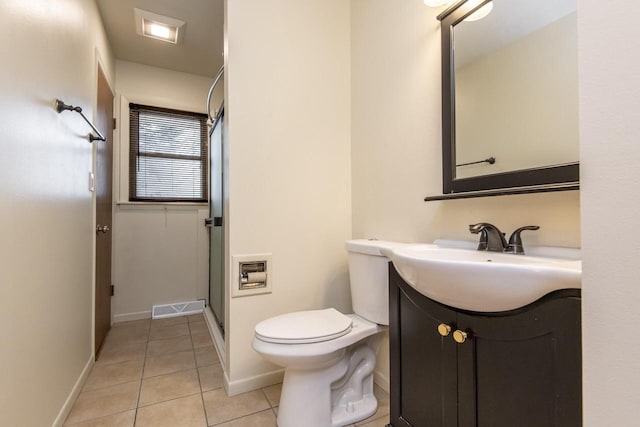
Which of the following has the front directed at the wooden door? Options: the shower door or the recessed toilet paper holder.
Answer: the shower door

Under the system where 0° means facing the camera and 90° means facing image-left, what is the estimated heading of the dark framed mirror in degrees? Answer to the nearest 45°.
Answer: approximately 45°

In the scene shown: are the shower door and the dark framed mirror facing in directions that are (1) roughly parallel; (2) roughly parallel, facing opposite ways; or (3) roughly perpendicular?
roughly parallel

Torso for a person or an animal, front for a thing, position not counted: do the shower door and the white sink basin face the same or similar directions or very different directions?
same or similar directions

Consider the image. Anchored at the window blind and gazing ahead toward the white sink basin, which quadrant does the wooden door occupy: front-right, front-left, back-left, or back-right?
front-right

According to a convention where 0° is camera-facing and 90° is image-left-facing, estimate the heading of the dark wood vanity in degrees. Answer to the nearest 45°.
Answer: approximately 45°

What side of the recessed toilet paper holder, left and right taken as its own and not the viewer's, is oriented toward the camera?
front

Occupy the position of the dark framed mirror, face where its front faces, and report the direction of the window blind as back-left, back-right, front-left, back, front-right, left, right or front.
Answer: front-right

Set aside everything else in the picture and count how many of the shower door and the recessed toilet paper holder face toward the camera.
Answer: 1

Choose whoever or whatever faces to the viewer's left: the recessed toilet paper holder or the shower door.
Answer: the shower door

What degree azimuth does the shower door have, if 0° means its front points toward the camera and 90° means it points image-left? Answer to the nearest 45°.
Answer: approximately 90°

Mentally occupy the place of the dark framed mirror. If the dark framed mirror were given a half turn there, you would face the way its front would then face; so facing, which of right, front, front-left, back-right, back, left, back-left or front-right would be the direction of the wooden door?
back-left

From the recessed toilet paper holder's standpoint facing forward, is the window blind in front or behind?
behind

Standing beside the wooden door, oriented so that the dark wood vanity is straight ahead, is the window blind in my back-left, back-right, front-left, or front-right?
back-left

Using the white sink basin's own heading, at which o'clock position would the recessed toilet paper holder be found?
The recessed toilet paper holder is roughly at 2 o'clock from the white sink basin.

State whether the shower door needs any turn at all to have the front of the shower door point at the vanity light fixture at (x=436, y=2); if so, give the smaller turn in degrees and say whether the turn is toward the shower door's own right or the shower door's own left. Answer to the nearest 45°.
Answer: approximately 135° to the shower door's own left
